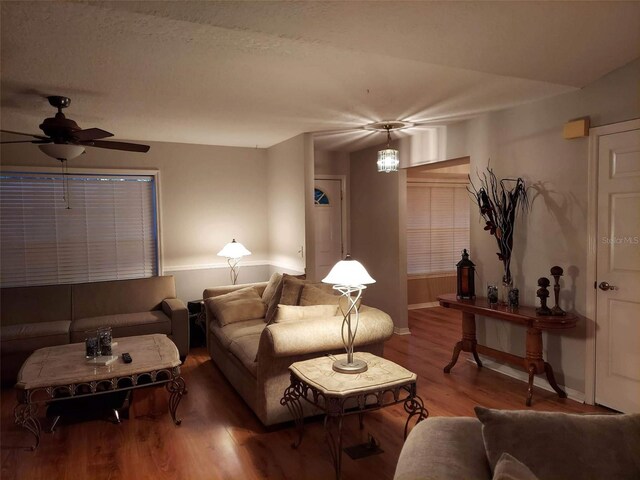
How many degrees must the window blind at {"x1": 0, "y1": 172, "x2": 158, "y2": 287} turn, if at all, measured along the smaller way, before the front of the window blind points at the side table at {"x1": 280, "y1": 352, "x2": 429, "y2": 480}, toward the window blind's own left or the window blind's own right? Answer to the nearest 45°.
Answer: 0° — it already faces it

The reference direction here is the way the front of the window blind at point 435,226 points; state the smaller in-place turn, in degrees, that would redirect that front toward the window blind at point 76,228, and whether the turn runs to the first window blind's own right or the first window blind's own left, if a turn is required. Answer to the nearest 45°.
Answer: approximately 45° to the first window blind's own right

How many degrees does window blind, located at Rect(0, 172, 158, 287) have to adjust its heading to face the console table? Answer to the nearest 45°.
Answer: approximately 45° to its left

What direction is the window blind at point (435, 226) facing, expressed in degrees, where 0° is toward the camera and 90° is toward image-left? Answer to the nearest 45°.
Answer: approximately 0°

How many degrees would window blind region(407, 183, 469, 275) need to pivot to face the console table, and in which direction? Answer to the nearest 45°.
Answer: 0° — it already faces it

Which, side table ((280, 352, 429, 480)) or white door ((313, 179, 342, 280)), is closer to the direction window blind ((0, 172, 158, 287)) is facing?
the side table

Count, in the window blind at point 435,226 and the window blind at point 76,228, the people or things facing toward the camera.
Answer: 2

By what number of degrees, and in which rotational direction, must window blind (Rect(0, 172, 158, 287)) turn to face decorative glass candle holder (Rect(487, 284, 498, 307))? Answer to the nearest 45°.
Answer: approximately 45° to its left

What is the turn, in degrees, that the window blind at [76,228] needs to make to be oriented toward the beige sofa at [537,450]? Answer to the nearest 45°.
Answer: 0° — it already faces it
